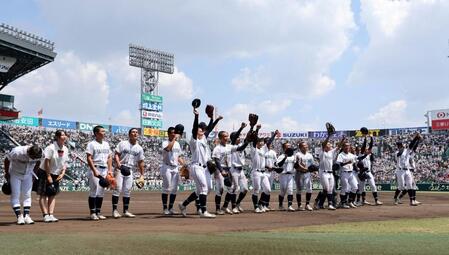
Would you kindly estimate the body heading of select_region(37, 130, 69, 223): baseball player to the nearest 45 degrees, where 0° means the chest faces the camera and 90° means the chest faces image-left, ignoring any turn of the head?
approximately 315°
